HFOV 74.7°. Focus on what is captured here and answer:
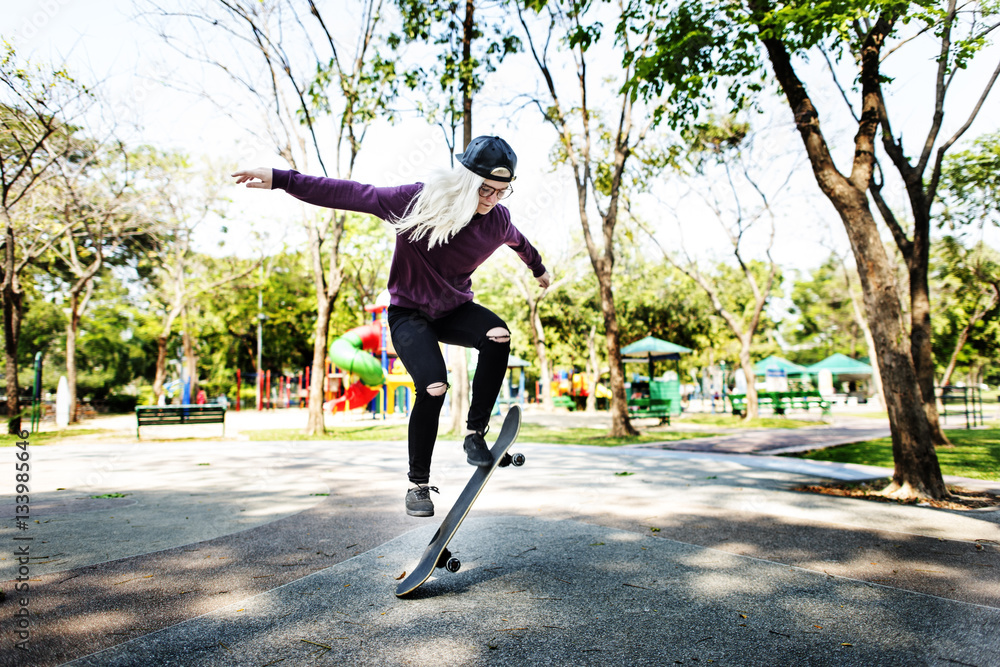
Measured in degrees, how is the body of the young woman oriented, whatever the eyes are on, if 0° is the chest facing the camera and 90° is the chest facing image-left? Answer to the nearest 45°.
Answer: approximately 315°

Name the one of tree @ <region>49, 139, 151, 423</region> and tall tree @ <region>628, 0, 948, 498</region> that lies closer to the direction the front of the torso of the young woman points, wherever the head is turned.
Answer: the tall tree

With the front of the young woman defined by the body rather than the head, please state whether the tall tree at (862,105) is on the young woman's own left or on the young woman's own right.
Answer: on the young woman's own left

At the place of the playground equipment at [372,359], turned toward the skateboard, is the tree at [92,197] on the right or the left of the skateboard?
right

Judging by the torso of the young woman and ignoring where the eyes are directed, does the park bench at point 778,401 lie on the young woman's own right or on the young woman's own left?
on the young woman's own left

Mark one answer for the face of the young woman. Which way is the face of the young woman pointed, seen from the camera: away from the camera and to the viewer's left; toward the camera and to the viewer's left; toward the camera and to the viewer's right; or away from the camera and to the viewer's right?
toward the camera and to the viewer's right

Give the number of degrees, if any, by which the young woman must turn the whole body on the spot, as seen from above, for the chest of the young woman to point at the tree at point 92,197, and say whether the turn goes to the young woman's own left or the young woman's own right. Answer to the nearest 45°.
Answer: approximately 180°
